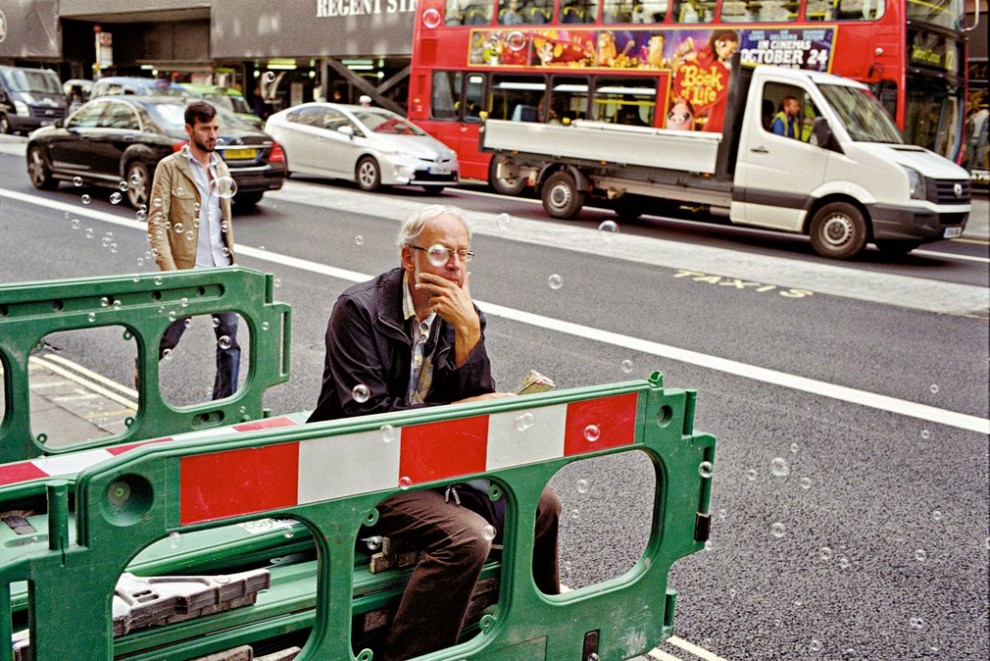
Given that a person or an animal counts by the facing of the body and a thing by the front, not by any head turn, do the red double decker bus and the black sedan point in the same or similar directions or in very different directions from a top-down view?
very different directions

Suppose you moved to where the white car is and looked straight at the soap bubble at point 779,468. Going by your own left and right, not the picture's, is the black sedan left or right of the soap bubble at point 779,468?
right

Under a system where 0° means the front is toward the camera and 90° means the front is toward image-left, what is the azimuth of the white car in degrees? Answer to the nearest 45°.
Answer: approximately 315°

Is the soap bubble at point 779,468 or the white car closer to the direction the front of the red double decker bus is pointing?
the soap bubble

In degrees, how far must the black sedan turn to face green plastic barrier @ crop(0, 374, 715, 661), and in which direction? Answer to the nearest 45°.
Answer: approximately 135° to its left

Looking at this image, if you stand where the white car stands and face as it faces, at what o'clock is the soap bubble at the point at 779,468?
The soap bubble is roughly at 1 o'clock from the white car.

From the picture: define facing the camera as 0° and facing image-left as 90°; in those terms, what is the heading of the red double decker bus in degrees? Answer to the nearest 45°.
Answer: approximately 315°

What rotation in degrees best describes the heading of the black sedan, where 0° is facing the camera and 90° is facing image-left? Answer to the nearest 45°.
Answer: approximately 135°

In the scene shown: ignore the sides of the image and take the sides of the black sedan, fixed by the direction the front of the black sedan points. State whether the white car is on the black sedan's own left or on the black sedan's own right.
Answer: on the black sedan's own right
